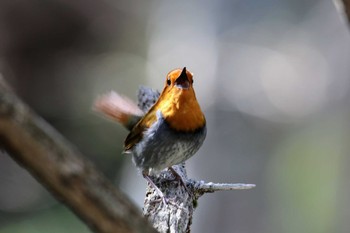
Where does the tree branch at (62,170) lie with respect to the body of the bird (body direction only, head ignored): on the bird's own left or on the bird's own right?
on the bird's own right

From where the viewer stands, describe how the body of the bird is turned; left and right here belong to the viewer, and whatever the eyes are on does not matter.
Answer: facing the viewer and to the right of the viewer
